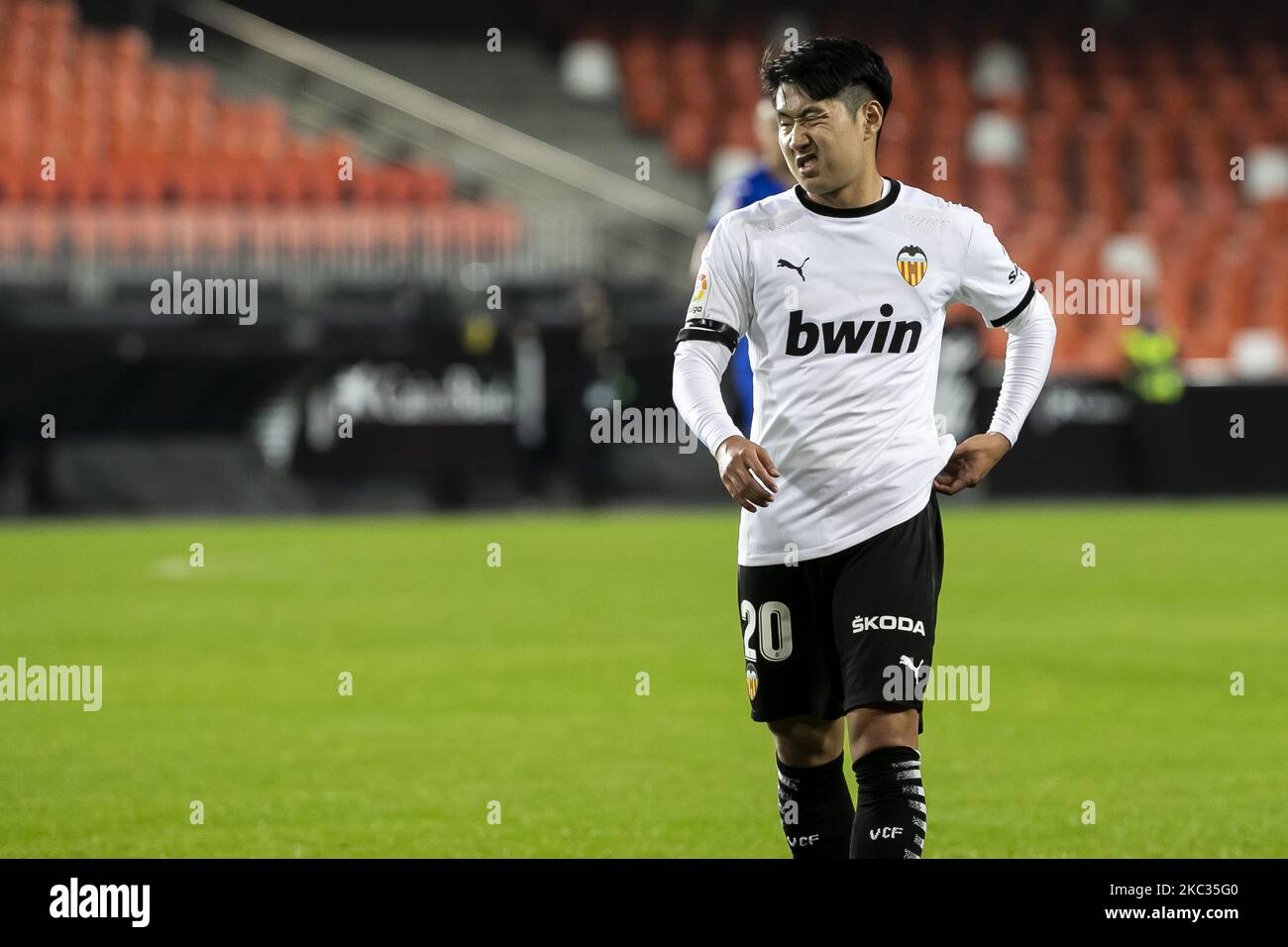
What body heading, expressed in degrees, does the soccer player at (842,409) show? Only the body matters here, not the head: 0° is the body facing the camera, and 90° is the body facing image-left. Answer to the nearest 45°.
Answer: approximately 0°
